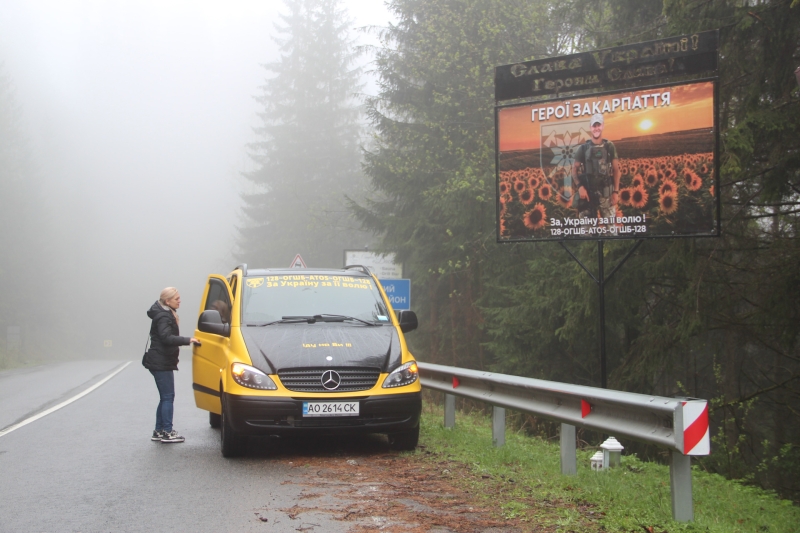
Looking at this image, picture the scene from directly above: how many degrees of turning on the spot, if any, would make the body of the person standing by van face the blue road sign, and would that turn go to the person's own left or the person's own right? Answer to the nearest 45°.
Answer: approximately 45° to the person's own left

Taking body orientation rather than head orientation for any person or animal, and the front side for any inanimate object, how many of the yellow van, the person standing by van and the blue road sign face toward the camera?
2

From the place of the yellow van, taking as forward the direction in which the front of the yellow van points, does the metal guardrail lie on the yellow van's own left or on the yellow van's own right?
on the yellow van's own left

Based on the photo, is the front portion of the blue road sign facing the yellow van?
yes

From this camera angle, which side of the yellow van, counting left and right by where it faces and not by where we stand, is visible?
front

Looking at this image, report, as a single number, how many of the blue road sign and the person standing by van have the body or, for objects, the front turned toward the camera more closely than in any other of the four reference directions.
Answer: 1

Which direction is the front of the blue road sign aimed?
toward the camera

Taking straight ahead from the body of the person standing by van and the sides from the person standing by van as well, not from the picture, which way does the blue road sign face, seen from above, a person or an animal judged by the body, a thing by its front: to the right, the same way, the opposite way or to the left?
to the right

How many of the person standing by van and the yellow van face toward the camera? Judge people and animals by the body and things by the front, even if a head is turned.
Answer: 1

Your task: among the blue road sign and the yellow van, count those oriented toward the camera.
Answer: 2

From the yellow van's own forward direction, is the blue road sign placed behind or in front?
behind

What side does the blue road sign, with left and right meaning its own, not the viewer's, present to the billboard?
front

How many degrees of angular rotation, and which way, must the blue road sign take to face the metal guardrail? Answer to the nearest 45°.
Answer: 0° — it already faces it

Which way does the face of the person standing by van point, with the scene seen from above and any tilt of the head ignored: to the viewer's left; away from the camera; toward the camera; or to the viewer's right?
to the viewer's right
